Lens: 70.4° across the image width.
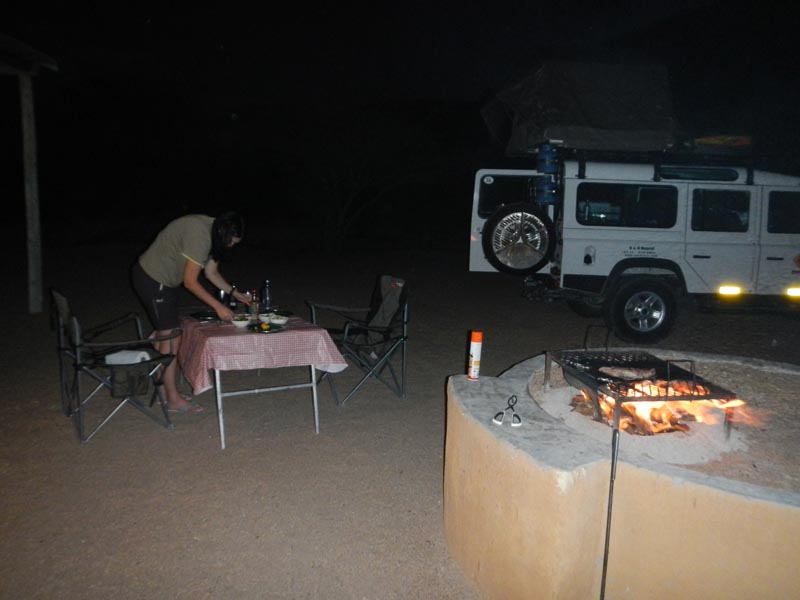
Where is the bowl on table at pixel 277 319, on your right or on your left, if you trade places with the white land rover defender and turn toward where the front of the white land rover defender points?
on your right

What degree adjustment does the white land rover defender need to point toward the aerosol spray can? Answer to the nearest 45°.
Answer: approximately 90° to its right

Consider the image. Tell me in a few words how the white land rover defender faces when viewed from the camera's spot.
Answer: facing to the right of the viewer

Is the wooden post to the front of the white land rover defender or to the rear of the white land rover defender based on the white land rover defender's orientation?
to the rear

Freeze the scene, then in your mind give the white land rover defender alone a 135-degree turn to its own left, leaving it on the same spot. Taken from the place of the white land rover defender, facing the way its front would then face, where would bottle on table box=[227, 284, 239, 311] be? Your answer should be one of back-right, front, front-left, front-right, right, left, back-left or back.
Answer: left

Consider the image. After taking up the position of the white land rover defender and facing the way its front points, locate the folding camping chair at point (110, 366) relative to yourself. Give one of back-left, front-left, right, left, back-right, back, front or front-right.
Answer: back-right

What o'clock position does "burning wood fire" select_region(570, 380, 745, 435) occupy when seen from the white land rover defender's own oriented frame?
The burning wood fire is roughly at 3 o'clock from the white land rover defender.

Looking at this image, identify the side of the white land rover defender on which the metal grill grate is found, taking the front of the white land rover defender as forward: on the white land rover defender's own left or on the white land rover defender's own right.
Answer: on the white land rover defender's own right
